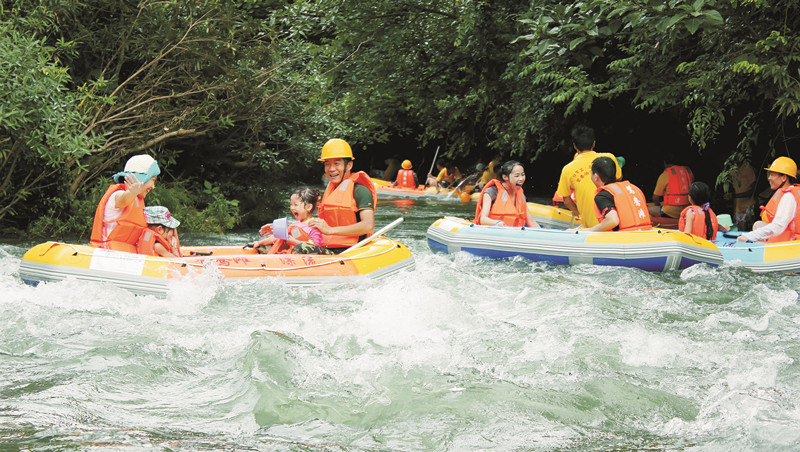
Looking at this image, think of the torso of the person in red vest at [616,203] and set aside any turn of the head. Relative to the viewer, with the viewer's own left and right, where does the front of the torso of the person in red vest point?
facing away from the viewer and to the left of the viewer

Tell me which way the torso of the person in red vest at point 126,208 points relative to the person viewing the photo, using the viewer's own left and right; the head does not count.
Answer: facing to the right of the viewer

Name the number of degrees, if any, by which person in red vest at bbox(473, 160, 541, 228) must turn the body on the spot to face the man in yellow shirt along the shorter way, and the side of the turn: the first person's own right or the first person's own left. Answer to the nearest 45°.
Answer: approximately 45° to the first person's own left

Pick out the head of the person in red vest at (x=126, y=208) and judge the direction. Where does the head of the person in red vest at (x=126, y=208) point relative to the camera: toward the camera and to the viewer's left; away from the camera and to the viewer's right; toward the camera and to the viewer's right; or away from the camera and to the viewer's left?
toward the camera and to the viewer's right

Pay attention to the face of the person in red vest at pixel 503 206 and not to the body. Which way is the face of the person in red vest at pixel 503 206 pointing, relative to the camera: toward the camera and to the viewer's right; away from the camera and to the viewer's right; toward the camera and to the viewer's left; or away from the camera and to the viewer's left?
toward the camera and to the viewer's right

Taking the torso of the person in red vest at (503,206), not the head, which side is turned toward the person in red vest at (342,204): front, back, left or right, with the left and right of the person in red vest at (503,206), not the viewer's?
right

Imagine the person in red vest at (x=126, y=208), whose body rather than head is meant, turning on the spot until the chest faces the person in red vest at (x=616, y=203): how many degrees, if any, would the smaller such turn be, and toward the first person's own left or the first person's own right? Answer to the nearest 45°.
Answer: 0° — they already face them

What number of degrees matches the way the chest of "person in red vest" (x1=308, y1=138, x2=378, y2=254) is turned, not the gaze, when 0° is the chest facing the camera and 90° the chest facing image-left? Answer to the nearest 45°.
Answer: approximately 45°

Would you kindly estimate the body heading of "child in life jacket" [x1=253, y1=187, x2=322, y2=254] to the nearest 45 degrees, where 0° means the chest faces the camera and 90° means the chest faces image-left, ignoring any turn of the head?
approximately 45°

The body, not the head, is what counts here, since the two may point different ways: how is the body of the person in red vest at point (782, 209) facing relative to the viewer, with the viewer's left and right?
facing to the left of the viewer
